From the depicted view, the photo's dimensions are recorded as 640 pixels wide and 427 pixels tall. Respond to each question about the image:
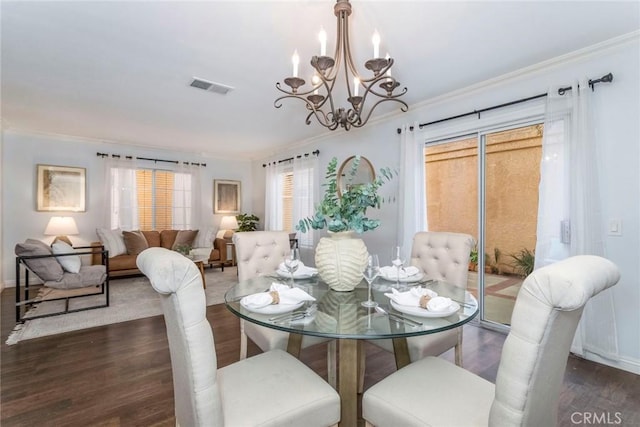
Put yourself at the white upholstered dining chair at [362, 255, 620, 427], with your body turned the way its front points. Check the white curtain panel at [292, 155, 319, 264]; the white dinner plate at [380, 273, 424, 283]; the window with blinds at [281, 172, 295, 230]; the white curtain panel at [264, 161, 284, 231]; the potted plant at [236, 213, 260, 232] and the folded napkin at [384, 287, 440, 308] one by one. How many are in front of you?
6

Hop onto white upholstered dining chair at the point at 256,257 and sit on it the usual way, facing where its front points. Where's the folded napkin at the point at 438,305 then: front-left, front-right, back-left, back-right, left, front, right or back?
front

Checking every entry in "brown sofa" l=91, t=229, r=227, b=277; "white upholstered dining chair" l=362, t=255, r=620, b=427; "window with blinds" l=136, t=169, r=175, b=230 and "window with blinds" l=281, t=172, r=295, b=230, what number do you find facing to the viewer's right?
0

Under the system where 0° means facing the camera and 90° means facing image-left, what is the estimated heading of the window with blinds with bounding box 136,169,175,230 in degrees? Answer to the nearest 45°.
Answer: approximately 0°

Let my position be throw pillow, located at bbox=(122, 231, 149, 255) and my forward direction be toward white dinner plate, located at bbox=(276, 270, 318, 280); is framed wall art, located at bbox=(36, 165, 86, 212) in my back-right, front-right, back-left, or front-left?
back-right

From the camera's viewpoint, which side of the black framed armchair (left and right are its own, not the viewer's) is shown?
right

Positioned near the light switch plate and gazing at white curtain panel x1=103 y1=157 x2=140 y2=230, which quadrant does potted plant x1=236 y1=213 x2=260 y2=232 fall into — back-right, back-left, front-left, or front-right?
front-right

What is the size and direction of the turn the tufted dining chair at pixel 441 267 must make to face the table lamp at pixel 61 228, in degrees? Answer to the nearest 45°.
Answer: approximately 45° to its right

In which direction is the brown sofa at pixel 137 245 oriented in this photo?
toward the camera

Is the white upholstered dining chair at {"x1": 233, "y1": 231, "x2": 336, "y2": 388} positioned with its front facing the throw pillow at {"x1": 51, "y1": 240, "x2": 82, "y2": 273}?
no

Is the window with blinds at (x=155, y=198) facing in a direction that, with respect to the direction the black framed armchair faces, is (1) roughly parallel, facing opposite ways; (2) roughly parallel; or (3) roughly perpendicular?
roughly perpendicular

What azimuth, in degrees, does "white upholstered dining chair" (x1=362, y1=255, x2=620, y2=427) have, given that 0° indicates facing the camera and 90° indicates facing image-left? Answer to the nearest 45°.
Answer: approximately 135°

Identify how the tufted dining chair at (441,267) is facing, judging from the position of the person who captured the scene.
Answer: facing the viewer and to the left of the viewer

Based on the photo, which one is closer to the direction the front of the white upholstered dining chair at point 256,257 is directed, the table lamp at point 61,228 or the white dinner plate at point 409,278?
the white dinner plate

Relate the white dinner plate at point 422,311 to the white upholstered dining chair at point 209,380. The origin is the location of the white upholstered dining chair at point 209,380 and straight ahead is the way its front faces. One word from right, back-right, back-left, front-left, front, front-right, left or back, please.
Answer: front-right

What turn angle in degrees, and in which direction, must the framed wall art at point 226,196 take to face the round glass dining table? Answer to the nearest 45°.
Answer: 0° — it already faces it

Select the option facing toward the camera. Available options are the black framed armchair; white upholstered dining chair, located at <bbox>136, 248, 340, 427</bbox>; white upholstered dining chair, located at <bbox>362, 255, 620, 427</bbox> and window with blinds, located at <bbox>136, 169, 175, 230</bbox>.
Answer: the window with blinds

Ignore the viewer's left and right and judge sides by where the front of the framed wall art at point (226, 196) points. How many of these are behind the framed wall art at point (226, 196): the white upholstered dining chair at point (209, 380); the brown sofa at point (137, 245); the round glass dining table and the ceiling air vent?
0
